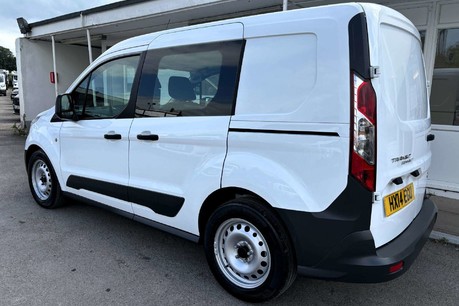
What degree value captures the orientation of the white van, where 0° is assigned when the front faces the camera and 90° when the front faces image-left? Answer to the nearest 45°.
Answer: approximately 135°
